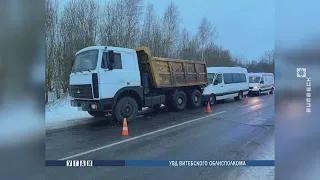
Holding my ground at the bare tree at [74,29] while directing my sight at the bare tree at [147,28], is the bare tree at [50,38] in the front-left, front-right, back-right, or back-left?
back-right

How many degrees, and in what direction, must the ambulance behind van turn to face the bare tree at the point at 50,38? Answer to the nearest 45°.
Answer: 0° — it already faces it

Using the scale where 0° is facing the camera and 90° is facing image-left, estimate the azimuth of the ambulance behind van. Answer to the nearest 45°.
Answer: approximately 45°

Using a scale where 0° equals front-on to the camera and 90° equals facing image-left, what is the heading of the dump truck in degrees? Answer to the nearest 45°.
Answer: approximately 45°
